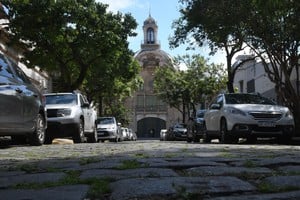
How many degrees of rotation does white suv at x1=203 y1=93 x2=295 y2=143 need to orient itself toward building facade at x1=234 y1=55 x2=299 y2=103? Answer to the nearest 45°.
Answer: approximately 135° to its left

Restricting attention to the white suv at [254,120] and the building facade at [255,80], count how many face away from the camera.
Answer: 0

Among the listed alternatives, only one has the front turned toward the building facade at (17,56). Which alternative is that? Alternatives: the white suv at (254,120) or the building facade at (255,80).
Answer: the building facade at (255,80)

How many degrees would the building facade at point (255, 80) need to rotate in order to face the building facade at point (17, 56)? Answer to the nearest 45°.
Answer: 0° — it already faces it

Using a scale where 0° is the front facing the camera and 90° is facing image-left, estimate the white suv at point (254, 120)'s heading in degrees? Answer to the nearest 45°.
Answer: approximately 315°

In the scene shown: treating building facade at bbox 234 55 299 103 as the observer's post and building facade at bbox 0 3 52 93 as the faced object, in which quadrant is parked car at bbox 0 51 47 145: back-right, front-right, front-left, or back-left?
front-left

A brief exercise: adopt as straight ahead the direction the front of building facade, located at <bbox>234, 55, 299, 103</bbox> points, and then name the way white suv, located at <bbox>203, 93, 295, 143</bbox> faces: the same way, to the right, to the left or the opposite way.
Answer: to the left

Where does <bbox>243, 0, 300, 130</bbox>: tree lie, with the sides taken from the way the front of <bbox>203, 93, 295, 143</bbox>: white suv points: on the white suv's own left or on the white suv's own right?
on the white suv's own left

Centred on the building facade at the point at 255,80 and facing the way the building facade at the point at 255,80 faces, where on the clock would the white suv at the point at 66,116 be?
The white suv is roughly at 11 o'clock from the building facade.

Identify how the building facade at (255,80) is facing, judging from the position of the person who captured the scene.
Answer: facing the viewer and to the left of the viewer

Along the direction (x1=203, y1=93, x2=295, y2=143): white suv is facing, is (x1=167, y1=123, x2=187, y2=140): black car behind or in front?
behind

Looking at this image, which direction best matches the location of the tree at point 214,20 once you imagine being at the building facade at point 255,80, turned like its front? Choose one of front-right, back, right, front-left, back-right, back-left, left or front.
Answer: front-left

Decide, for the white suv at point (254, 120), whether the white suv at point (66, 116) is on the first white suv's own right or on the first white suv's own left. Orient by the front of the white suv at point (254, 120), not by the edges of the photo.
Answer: on the first white suv's own right

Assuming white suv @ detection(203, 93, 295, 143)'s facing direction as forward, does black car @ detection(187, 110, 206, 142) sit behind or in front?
behind

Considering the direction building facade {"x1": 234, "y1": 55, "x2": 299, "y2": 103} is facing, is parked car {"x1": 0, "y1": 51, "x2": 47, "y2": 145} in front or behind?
in front
